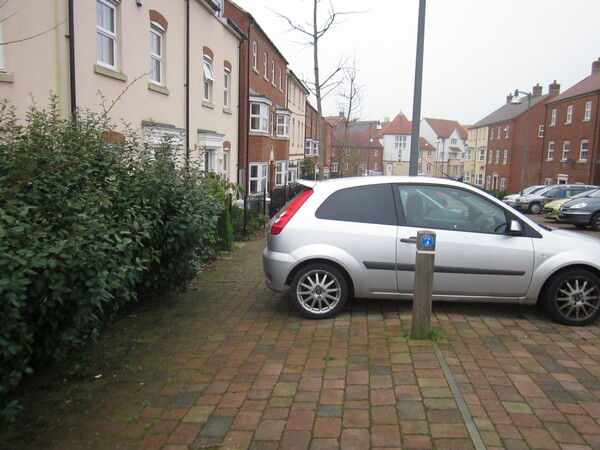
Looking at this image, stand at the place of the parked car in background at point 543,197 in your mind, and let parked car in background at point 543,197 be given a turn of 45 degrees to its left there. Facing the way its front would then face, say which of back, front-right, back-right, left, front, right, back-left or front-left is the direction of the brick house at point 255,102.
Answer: front-right

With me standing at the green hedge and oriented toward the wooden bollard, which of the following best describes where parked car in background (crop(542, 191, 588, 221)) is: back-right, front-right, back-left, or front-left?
front-left

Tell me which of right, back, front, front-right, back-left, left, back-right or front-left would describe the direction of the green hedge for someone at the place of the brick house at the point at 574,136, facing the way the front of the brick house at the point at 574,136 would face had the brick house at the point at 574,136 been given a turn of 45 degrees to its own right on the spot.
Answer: left

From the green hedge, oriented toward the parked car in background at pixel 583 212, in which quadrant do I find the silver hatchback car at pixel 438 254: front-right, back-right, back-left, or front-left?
front-right

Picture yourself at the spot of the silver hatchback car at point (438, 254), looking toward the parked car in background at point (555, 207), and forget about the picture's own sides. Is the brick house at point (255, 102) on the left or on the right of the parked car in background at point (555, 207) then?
left

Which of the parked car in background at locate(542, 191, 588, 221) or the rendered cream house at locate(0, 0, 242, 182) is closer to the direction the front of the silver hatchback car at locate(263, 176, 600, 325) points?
the parked car in background

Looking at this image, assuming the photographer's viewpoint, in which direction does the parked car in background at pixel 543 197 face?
facing the viewer and to the left of the viewer

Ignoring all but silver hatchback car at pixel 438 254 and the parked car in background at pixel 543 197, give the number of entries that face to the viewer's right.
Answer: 1

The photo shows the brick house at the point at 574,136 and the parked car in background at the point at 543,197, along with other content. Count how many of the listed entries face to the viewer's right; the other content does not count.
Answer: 0

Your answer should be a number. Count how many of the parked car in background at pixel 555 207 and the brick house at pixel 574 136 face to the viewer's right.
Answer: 0

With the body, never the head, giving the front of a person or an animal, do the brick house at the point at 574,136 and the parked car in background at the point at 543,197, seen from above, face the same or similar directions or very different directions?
same or similar directions

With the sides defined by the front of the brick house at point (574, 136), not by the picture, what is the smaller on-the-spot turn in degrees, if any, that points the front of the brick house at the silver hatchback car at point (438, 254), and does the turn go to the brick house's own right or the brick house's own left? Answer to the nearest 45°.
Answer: approximately 45° to the brick house's own left

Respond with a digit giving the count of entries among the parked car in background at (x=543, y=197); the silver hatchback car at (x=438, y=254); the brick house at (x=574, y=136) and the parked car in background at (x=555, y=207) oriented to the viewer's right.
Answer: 1

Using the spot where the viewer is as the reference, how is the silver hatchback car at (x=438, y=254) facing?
facing to the right of the viewer
